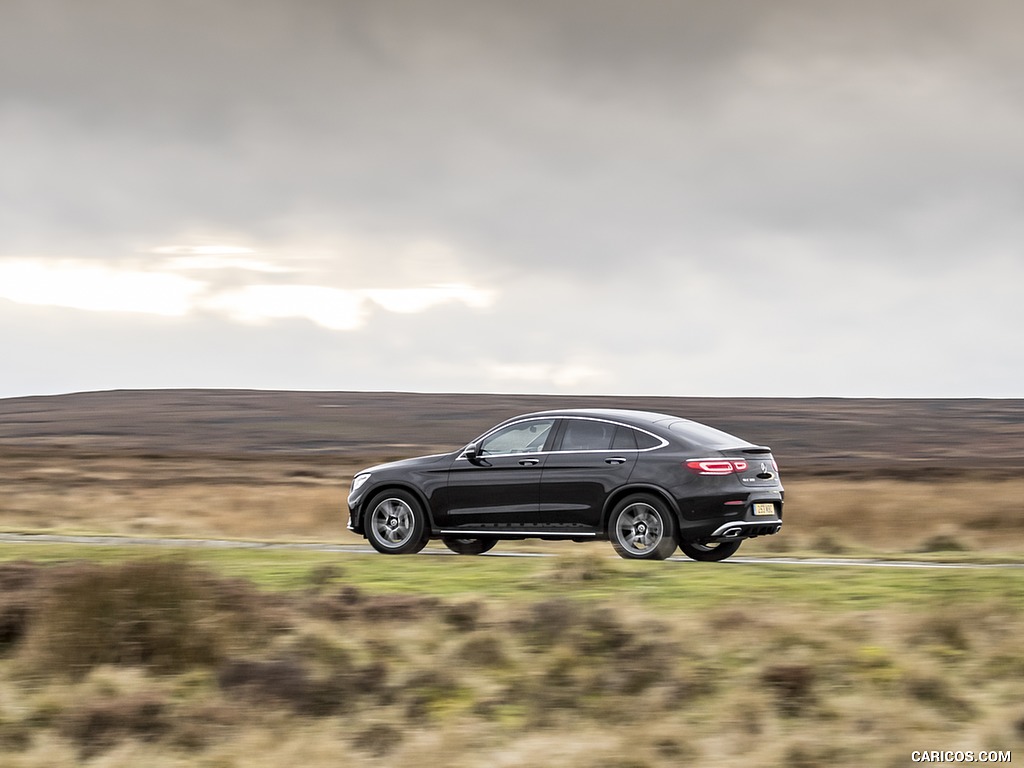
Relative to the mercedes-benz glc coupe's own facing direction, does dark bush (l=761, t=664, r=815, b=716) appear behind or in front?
behind

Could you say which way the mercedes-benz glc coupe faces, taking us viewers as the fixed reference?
facing away from the viewer and to the left of the viewer

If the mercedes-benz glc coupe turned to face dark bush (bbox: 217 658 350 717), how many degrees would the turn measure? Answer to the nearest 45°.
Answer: approximately 135° to its left

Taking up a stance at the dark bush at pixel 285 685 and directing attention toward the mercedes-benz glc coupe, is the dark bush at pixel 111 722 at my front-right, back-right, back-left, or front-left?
back-left

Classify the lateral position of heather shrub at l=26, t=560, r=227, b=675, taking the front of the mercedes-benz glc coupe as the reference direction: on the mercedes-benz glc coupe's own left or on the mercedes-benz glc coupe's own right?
on the mercedes-benz glc coupe's own left

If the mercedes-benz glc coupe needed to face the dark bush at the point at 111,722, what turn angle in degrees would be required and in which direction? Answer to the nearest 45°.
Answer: approximately 90° to its left
